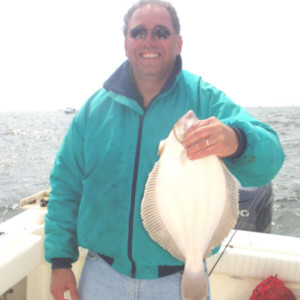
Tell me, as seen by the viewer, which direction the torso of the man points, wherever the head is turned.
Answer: toward the camera
